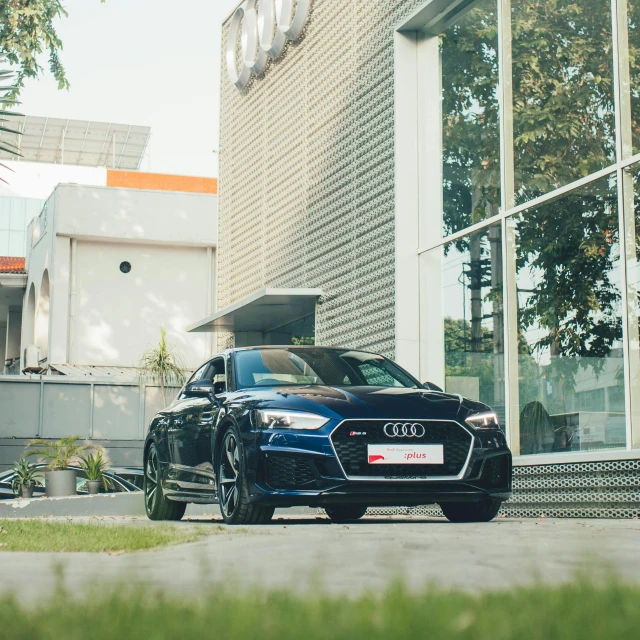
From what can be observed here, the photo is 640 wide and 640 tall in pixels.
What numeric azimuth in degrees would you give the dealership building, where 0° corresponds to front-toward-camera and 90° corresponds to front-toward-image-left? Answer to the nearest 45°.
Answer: approximately 45°

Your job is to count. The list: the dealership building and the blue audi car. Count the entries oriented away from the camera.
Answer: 0

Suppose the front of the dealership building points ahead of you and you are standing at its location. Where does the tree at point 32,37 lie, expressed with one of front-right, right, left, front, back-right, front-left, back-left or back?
right

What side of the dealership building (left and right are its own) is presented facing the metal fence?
right

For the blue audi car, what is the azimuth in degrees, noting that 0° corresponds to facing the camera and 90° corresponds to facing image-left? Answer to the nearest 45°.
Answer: approximately 315°

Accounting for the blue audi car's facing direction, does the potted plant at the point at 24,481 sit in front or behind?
behind

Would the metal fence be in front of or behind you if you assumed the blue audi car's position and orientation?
behind
